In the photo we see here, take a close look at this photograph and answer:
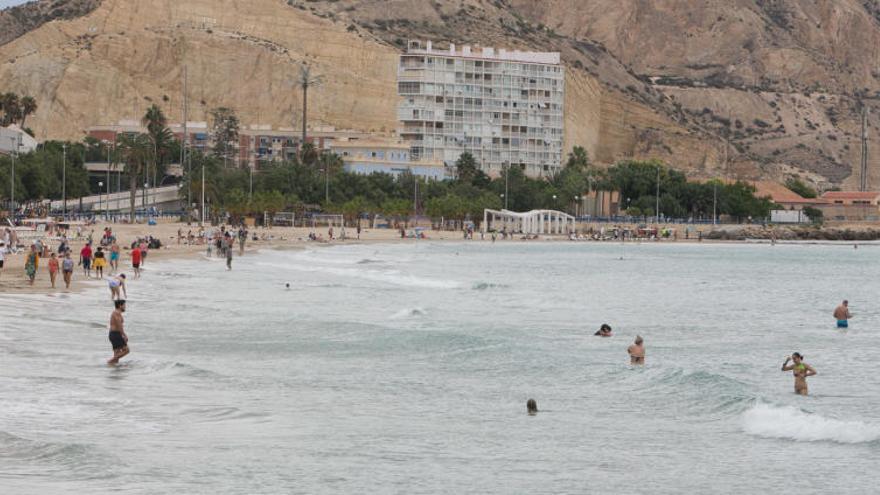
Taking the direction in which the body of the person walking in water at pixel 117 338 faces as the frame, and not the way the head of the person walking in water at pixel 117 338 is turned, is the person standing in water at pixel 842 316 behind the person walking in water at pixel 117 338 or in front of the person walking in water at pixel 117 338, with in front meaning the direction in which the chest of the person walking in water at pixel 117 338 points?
in front

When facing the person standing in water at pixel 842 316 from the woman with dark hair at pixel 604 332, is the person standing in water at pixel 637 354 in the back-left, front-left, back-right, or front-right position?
back-right

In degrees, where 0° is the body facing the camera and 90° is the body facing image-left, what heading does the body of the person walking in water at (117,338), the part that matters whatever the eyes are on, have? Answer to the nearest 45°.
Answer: approximately 270°

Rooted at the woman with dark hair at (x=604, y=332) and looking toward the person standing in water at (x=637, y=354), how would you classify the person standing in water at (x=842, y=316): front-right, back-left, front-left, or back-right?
back-left
